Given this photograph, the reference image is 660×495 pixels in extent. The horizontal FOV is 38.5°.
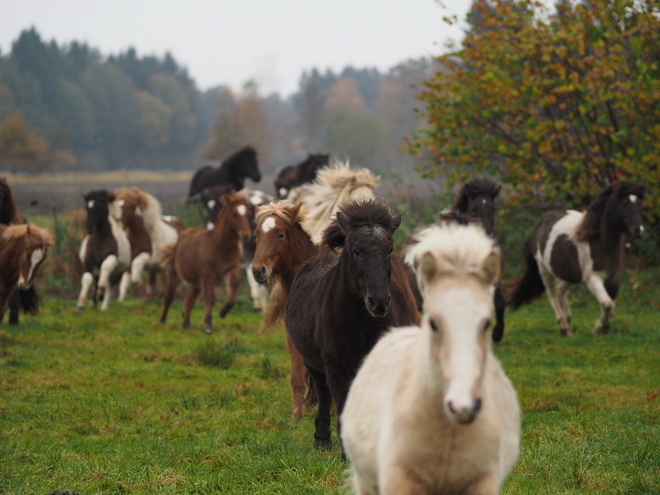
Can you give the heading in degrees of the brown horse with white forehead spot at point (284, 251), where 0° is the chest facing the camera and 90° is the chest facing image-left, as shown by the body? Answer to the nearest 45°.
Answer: approximately 45°

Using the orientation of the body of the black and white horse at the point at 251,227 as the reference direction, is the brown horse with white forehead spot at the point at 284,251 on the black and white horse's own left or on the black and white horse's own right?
on the black and white horse's own left

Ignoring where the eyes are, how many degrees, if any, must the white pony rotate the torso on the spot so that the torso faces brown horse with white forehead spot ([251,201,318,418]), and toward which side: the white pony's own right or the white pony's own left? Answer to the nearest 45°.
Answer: approximately 180°

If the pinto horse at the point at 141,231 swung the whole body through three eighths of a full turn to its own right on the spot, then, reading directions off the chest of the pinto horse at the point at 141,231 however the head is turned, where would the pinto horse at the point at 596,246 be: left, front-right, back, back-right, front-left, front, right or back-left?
back-right

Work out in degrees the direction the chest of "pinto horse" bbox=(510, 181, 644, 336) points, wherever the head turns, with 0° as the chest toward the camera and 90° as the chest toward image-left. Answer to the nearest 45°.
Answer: approximately 315°

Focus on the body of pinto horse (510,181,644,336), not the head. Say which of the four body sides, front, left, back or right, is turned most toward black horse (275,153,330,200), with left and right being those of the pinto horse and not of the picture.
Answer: back

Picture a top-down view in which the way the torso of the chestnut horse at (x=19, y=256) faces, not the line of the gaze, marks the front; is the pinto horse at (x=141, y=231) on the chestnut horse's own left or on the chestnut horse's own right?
on the chestnut horse's own left

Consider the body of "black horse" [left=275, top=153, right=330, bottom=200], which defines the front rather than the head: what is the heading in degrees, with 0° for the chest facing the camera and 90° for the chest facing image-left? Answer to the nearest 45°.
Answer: approximately 270°

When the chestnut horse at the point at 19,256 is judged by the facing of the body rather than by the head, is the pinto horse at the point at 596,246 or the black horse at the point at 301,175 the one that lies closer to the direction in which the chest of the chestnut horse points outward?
the pinto horse

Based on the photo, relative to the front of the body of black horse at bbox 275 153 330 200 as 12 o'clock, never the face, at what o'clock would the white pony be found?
The white pony is roughly at 3 o'clock from the black horse.

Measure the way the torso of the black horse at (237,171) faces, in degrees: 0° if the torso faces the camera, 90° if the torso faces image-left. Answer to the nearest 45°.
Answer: approximately 270°

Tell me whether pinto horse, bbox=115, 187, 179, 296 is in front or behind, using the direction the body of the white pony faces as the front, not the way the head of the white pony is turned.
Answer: behind

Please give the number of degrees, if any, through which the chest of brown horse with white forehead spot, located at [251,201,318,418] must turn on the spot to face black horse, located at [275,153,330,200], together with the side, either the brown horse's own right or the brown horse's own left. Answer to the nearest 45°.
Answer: approximately 135° to the brown horse's own right

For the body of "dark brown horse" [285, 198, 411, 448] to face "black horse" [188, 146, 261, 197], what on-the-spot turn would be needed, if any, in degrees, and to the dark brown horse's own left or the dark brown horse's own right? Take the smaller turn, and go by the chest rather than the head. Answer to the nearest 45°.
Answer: approximately 135° to the dark brown horse's own left

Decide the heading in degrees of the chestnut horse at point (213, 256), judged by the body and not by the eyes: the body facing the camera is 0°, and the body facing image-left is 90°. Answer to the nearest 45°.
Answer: approximately 315°
